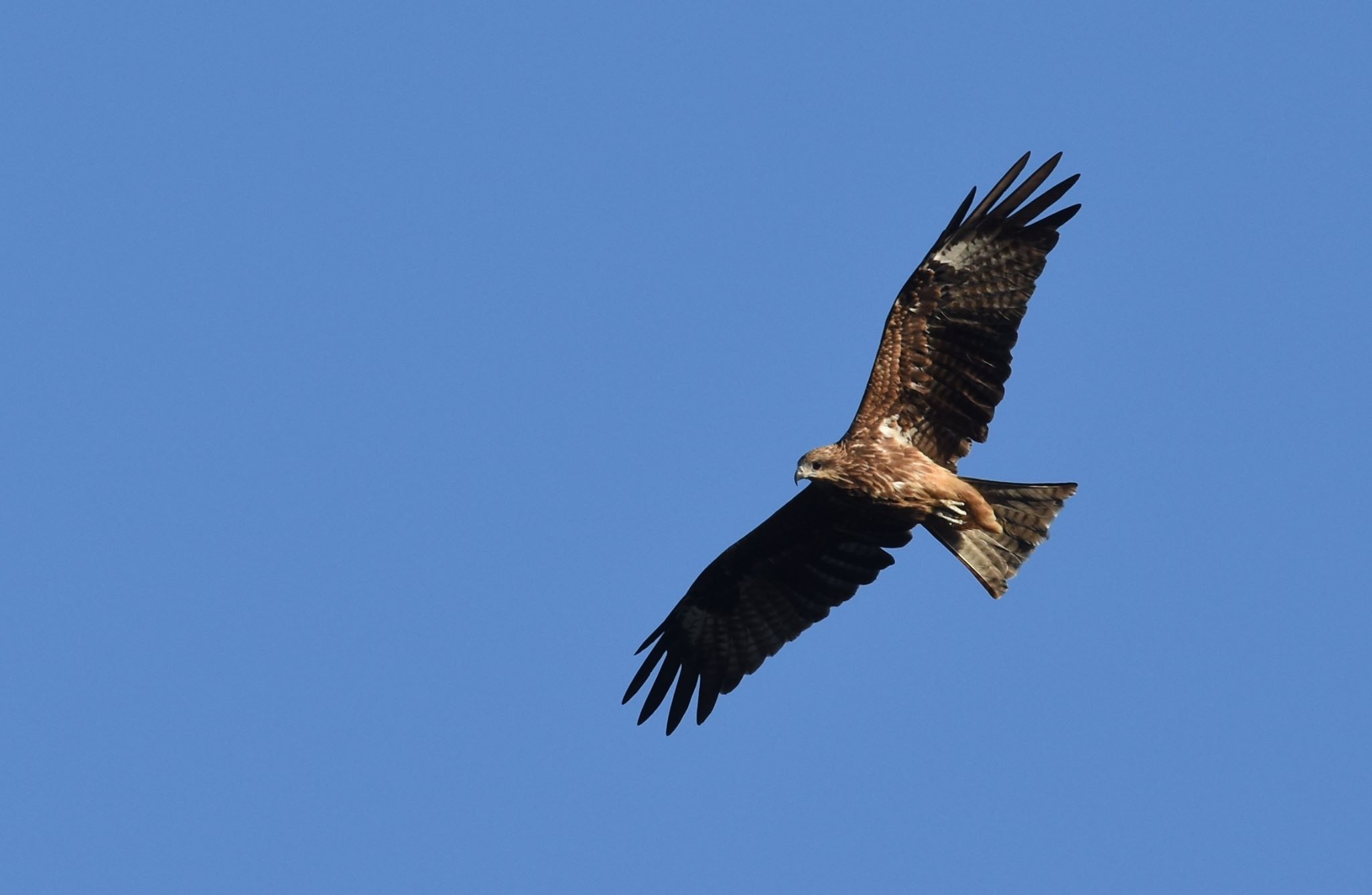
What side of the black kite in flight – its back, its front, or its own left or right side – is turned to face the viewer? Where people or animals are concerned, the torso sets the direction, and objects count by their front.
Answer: left
